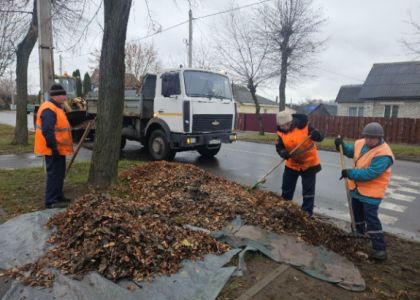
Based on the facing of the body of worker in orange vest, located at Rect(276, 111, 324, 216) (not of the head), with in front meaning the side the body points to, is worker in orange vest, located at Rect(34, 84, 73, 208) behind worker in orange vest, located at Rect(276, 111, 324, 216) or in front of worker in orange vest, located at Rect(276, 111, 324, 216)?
in front

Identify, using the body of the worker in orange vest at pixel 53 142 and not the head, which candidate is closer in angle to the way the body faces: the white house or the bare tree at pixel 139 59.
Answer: the white house

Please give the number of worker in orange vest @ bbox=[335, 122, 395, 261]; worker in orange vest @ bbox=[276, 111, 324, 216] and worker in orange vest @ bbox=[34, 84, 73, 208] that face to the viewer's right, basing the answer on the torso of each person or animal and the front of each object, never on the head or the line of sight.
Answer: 1

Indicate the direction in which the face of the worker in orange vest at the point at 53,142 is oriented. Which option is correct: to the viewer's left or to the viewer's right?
to the viewer's right

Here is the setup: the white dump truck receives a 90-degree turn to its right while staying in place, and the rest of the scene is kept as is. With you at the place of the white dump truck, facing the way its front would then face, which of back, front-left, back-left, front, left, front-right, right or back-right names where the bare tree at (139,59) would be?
back-right

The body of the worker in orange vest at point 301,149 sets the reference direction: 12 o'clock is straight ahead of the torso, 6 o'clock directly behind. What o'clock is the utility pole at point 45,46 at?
The utility pole is roughly at 2 o'clock from the worker in orange vest.

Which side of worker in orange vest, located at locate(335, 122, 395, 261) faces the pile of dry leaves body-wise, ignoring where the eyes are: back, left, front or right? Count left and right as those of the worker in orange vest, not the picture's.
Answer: front

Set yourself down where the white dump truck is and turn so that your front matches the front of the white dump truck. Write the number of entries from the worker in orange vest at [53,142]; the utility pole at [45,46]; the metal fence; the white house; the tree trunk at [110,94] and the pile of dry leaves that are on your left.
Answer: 2

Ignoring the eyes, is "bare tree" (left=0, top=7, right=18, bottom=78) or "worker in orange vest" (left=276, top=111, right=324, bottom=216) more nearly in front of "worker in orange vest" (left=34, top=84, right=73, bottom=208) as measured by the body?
the worker in orange vest

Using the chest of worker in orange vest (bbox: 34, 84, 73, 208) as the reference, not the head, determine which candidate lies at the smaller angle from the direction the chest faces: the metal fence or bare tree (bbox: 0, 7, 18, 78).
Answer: the metal fence

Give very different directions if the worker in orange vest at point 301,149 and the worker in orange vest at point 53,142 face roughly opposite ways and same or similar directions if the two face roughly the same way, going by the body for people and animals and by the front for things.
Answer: very different directions

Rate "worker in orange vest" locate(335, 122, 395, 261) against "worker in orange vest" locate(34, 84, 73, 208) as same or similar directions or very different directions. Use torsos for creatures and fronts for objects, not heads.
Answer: very different directions

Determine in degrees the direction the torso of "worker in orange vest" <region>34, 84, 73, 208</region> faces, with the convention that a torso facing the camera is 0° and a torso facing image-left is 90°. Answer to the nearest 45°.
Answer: approximately 270°
